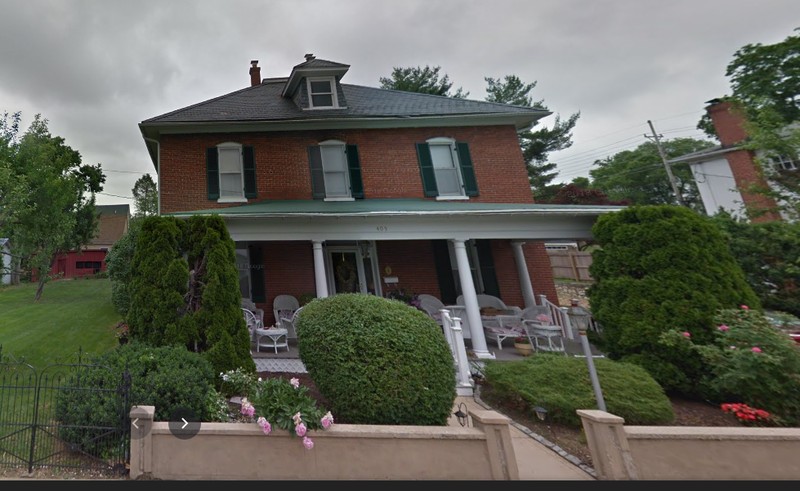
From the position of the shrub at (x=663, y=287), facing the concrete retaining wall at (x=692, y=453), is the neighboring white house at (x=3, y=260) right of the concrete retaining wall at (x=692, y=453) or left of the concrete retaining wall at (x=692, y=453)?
right

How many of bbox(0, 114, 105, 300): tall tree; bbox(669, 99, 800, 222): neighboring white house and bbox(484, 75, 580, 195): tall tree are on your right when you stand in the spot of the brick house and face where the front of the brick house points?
1

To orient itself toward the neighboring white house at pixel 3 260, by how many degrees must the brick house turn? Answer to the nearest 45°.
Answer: approximately 90° to its right

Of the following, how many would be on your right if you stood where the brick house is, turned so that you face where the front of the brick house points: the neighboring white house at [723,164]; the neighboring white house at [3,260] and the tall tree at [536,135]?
1

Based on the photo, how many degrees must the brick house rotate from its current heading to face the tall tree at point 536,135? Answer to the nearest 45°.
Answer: approximately 135° to its left

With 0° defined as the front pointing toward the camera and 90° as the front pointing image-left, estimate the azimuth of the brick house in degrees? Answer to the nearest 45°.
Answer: approximately 0°

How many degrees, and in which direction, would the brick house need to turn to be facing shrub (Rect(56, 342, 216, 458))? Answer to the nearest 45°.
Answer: approximately 45° to its right

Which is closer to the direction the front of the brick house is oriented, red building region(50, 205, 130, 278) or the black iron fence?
the black iron fence

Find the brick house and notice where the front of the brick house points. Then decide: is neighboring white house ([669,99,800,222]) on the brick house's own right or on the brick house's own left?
on the brick house's own left

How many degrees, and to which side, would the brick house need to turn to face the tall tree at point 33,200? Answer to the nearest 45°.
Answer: approximately 90° to its right
